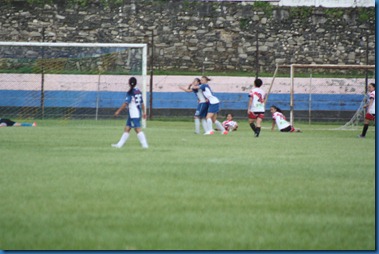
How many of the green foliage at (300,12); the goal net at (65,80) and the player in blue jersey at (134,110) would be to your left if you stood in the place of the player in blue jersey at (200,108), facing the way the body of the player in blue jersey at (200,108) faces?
1

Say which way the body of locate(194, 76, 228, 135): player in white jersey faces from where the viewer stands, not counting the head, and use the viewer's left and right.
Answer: facing to the left of the viewer

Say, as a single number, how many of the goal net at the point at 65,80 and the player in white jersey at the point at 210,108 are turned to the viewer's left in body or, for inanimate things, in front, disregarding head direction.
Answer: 1
